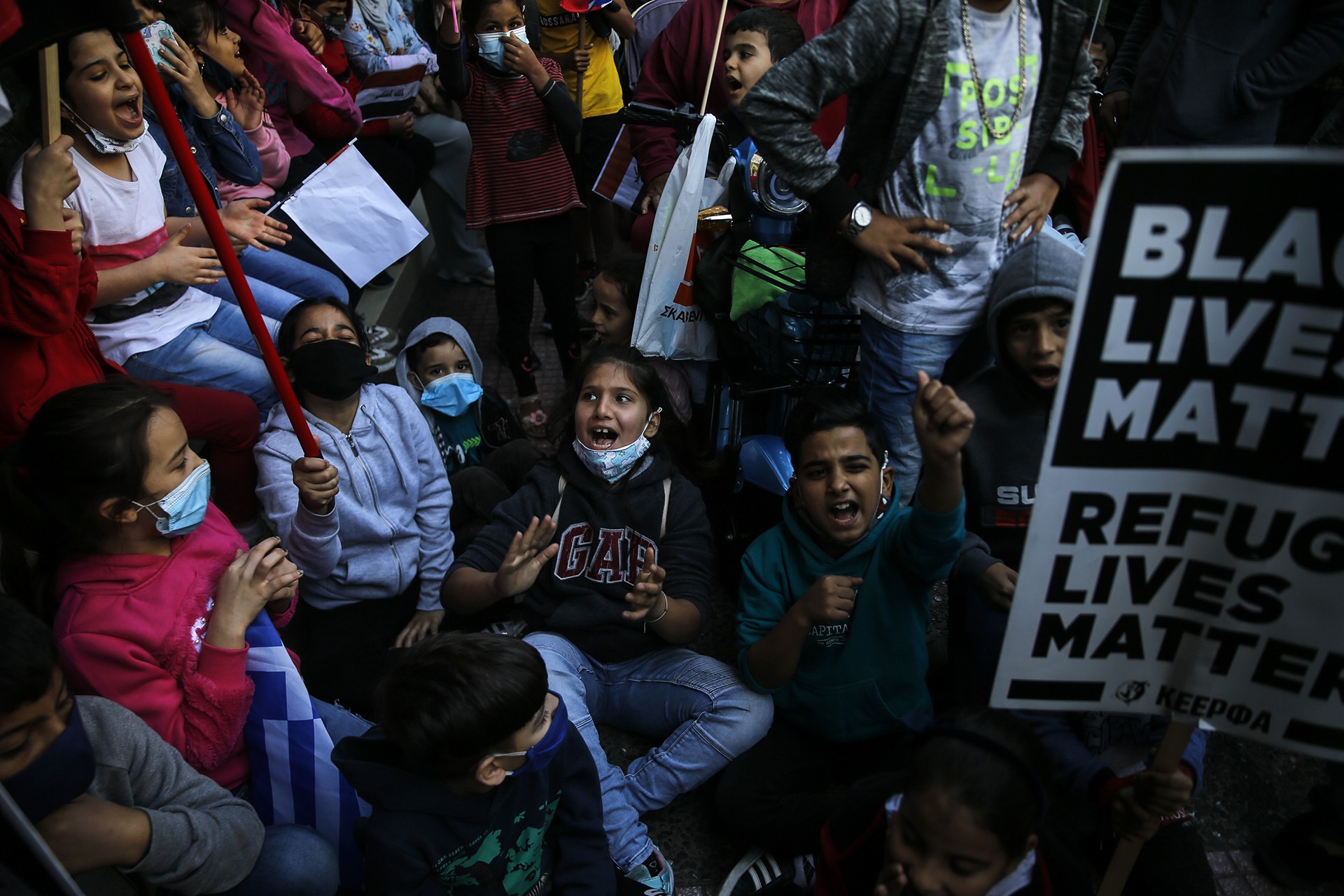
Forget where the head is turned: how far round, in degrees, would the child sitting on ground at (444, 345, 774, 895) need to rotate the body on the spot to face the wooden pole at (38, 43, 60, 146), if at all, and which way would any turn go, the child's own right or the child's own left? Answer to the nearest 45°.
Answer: approximately 90° to the child's own right

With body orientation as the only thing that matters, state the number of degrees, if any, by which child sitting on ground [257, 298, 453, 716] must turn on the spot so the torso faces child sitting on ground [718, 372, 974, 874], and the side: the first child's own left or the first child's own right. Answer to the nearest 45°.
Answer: approximately 45° to the first child's own left

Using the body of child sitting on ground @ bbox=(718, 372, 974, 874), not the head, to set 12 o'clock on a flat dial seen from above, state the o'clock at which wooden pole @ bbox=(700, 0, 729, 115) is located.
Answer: The wooden pole is roughly at 5 o'clock from the child sitting on ground.

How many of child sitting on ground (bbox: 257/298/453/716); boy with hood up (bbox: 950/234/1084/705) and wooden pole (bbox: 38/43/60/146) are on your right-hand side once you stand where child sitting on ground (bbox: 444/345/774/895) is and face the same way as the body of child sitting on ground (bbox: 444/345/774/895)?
2

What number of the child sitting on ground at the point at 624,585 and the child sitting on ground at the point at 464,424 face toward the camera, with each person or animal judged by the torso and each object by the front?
2

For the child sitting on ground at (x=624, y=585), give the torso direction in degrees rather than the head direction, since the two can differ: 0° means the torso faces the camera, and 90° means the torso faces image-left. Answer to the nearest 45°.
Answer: approximately 0°

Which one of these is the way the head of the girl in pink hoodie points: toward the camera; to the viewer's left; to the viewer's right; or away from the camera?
to the viewer's right

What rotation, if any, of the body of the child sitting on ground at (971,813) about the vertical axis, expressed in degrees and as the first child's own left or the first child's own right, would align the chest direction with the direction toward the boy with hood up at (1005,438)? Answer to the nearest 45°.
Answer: approximately 135° to the first child's own right
